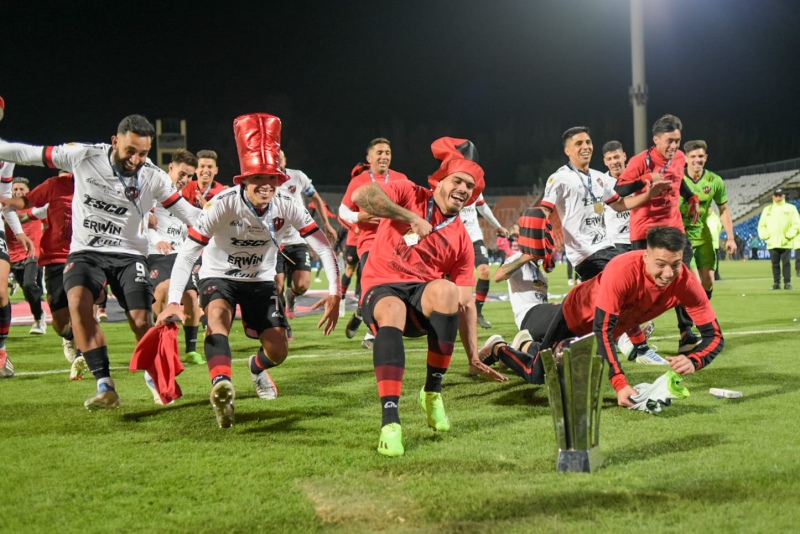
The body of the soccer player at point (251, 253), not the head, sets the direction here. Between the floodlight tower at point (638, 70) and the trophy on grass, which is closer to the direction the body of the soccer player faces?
the trophy on grass

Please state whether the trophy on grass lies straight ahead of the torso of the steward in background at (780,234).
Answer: yes

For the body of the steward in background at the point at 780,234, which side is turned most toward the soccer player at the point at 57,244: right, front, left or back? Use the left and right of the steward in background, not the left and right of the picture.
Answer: front

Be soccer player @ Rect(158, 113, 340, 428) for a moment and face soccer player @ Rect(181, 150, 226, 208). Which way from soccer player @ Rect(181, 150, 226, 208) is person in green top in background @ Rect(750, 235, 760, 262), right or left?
right

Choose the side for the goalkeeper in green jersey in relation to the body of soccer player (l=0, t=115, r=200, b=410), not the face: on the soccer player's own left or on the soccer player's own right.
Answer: on the soccer player's own left

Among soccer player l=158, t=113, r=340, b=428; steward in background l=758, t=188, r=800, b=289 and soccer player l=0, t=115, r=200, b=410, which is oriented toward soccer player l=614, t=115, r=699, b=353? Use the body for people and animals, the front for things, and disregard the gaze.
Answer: the steward in background

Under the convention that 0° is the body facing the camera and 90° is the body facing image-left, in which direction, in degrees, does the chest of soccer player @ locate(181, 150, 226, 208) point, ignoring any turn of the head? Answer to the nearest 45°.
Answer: approximately 0°

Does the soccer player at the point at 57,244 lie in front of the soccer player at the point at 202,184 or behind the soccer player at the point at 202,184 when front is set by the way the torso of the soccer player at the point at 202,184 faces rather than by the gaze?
in front

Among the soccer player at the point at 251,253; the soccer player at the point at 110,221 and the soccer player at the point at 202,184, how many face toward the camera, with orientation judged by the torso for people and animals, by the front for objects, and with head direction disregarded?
3

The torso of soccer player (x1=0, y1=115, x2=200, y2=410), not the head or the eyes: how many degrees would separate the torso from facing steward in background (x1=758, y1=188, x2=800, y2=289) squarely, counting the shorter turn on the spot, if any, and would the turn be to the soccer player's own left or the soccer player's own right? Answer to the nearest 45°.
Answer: approximately 135° to the soccer player's own left

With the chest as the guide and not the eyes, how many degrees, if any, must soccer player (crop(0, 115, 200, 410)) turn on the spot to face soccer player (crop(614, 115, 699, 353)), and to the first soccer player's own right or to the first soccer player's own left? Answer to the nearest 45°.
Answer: approximately 90° to the first soccer player's own left

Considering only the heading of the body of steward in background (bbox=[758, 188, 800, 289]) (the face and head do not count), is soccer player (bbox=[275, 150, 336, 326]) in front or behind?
in front
